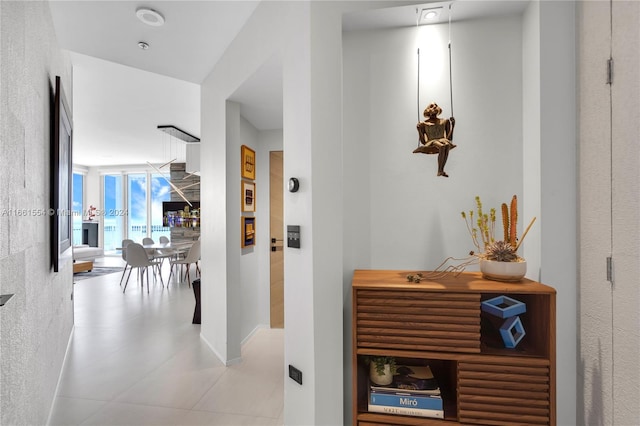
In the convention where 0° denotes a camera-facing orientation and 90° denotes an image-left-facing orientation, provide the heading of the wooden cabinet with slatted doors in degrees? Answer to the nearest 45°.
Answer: approximately 0°

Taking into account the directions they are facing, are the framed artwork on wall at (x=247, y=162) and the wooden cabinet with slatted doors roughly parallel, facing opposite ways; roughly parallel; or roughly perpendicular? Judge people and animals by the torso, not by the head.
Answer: roughly perpendicular

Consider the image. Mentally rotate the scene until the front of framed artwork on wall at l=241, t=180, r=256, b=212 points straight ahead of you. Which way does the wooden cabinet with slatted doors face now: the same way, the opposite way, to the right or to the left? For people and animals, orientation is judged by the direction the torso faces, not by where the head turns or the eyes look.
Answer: to the right

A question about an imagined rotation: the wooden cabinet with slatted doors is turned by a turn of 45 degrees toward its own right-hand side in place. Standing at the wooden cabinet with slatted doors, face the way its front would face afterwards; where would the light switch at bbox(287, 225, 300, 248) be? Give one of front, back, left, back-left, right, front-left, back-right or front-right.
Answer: front-right
